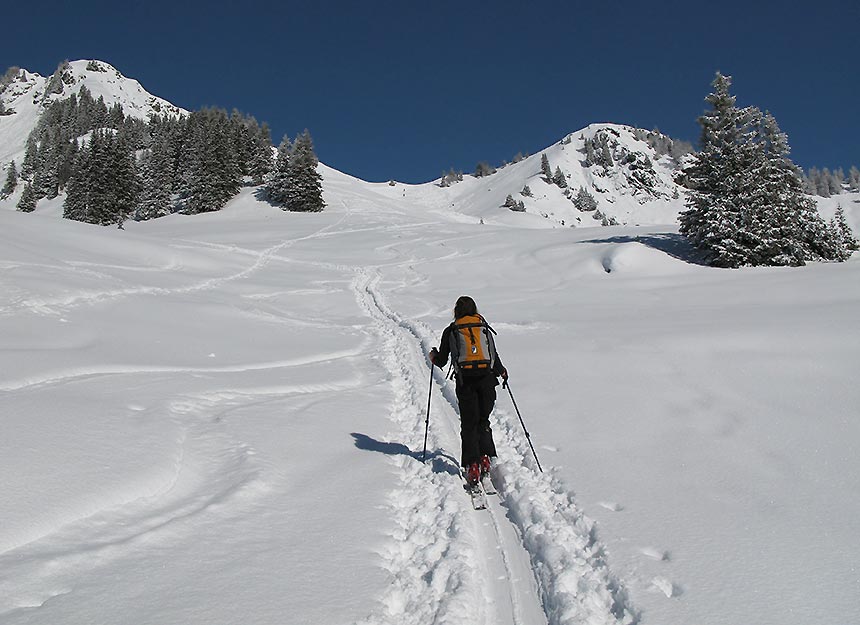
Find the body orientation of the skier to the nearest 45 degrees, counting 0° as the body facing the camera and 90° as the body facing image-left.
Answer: approximately 180°

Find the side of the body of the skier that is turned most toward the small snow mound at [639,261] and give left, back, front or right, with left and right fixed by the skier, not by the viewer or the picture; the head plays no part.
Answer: front

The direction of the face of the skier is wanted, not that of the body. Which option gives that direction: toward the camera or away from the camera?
away from the camera
